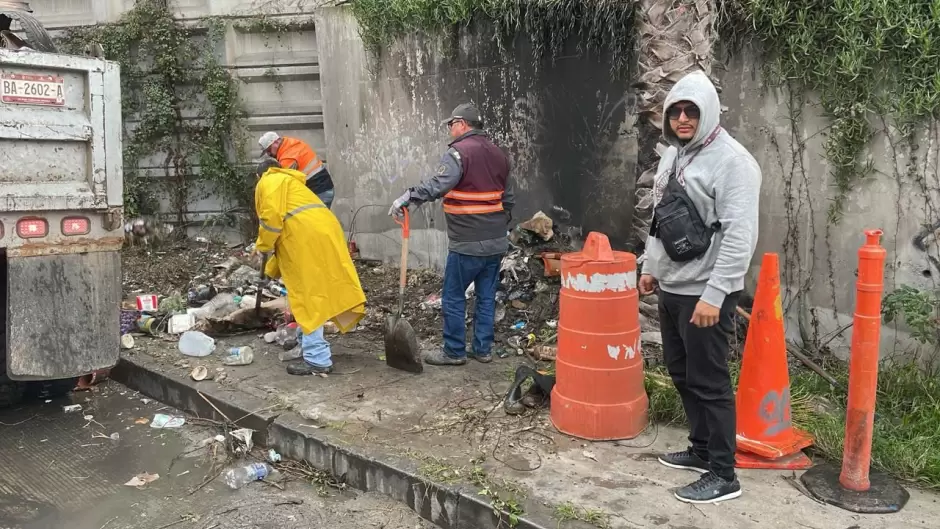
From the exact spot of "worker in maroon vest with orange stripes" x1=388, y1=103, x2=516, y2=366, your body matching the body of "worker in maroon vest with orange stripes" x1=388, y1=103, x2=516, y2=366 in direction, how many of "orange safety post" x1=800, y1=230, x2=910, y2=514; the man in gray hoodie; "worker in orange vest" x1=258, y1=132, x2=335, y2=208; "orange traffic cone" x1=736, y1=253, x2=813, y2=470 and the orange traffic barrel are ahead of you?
1

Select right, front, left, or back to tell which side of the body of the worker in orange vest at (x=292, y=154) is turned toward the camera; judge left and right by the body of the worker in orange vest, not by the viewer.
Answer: left

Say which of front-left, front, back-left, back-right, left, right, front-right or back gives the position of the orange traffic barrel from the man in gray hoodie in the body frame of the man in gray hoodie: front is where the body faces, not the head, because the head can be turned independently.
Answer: right

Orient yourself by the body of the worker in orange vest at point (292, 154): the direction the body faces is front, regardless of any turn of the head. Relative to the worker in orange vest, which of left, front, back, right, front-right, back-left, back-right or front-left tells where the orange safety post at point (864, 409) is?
back-left

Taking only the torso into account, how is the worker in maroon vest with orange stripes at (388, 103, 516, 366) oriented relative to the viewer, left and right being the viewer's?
facing away from the viewer and to the left of the viewer

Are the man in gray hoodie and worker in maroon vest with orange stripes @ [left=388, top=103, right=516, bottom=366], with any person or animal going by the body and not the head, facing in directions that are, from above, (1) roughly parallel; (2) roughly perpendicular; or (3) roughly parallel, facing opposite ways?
roughly perpendicular

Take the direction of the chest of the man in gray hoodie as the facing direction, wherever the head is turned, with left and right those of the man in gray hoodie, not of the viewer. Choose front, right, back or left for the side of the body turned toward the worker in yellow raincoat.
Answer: right

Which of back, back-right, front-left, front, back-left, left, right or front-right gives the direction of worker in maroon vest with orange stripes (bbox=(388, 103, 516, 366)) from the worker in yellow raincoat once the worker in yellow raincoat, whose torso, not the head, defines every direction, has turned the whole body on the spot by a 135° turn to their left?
front-left

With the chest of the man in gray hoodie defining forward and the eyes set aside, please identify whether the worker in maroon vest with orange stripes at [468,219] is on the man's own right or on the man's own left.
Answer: on the man's own right

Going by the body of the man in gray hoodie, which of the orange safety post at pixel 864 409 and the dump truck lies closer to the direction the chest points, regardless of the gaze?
the dump truck

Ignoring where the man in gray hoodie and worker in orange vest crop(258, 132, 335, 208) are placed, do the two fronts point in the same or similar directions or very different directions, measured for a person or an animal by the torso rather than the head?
same or similar directions
